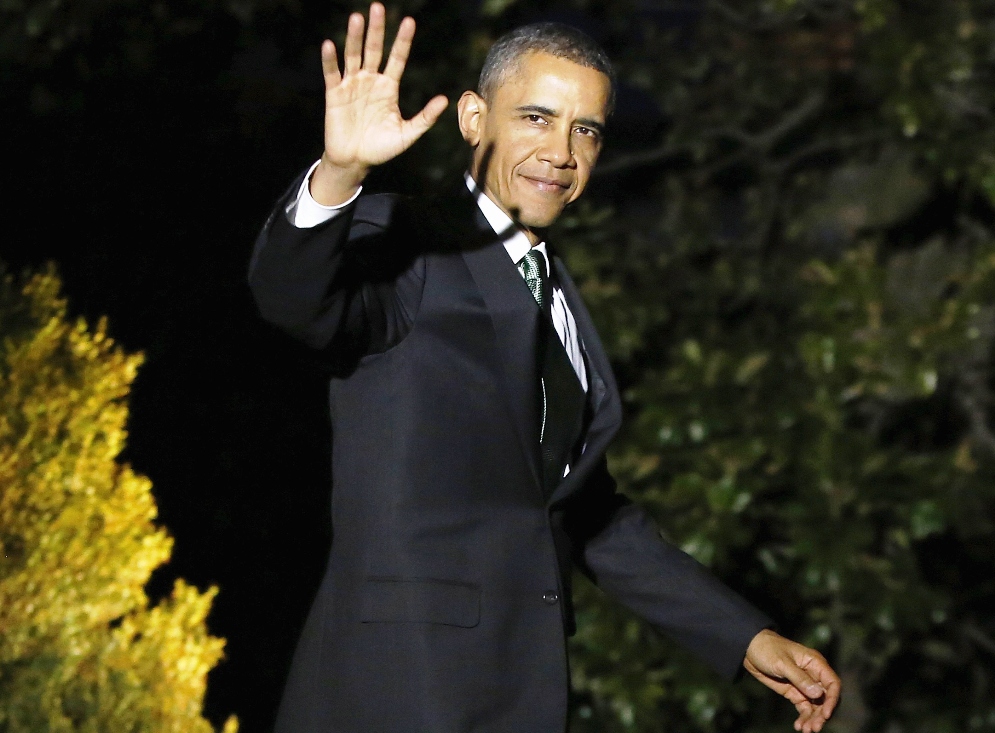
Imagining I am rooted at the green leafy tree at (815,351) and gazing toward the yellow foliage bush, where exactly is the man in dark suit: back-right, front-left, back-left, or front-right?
front-left

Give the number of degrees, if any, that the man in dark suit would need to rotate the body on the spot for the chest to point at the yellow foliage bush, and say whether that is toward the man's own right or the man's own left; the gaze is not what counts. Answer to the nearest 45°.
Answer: approximately 135° to the man's own right

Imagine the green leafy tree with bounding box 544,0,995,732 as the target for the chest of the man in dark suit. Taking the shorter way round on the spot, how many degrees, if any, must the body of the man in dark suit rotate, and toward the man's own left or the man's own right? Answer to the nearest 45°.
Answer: approximately 90° to the man's own left

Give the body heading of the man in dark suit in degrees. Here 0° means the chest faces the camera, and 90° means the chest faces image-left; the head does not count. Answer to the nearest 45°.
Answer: approximately 315°

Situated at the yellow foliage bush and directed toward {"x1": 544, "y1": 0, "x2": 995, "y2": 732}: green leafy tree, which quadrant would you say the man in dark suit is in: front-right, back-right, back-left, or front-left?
front-right
